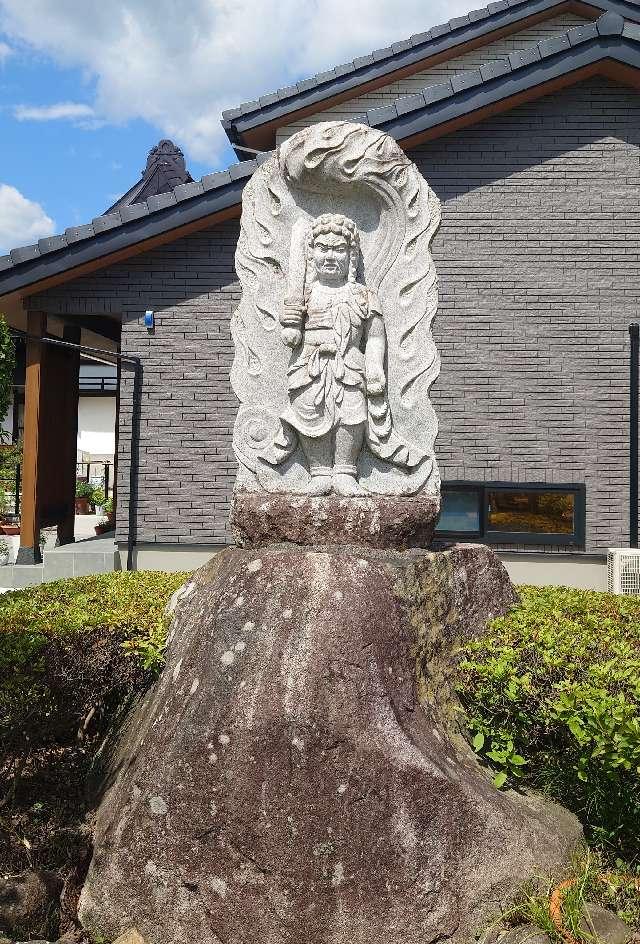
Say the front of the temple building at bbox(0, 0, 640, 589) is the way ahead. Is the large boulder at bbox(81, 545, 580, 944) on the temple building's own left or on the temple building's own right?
on the temple building's own left

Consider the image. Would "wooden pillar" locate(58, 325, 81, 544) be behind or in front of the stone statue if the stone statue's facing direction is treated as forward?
behind

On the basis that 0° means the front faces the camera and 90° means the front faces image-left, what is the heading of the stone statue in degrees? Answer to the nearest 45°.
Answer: approximately 0°

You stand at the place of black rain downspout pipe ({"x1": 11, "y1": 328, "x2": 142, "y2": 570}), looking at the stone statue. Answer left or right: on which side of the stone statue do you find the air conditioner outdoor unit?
left

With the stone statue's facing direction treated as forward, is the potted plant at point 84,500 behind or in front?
behind
